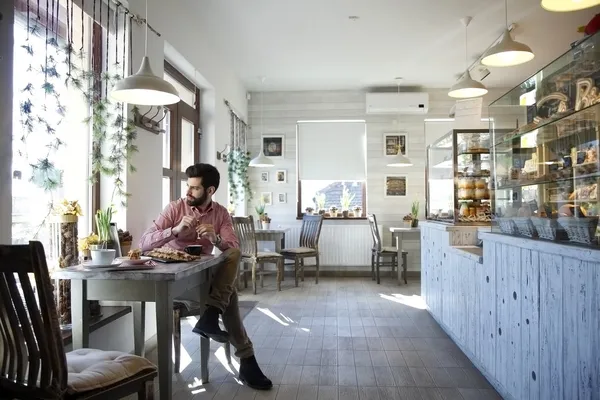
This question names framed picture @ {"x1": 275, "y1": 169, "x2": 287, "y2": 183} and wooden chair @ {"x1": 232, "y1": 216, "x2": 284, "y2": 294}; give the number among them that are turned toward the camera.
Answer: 1

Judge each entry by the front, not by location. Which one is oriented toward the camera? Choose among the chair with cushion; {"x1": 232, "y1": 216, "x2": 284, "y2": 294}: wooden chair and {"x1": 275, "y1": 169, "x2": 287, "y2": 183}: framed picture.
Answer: the framed picture

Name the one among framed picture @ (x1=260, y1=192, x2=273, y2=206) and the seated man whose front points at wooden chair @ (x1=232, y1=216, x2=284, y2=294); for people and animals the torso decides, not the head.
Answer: the framed picture

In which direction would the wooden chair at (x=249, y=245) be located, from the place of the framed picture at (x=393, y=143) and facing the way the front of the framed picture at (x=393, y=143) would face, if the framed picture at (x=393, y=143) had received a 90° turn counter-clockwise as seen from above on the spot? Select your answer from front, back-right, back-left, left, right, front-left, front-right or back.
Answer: back-right

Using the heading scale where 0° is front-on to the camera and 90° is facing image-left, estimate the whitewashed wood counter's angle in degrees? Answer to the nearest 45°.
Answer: approximately 45°

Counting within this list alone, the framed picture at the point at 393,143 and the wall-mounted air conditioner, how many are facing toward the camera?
2

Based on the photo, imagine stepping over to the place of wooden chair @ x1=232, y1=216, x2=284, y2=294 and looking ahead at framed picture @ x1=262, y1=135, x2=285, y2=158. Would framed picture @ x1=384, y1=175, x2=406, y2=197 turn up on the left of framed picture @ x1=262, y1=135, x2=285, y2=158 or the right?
right

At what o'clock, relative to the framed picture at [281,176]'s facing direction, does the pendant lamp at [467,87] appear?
The pendant lamp is roughly at 11 o'clock from the framed picture.

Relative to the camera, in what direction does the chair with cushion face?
facing away from the viewer and to the right of the viewer

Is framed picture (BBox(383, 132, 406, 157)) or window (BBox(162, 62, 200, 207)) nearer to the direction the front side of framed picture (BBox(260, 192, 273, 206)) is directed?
the window
